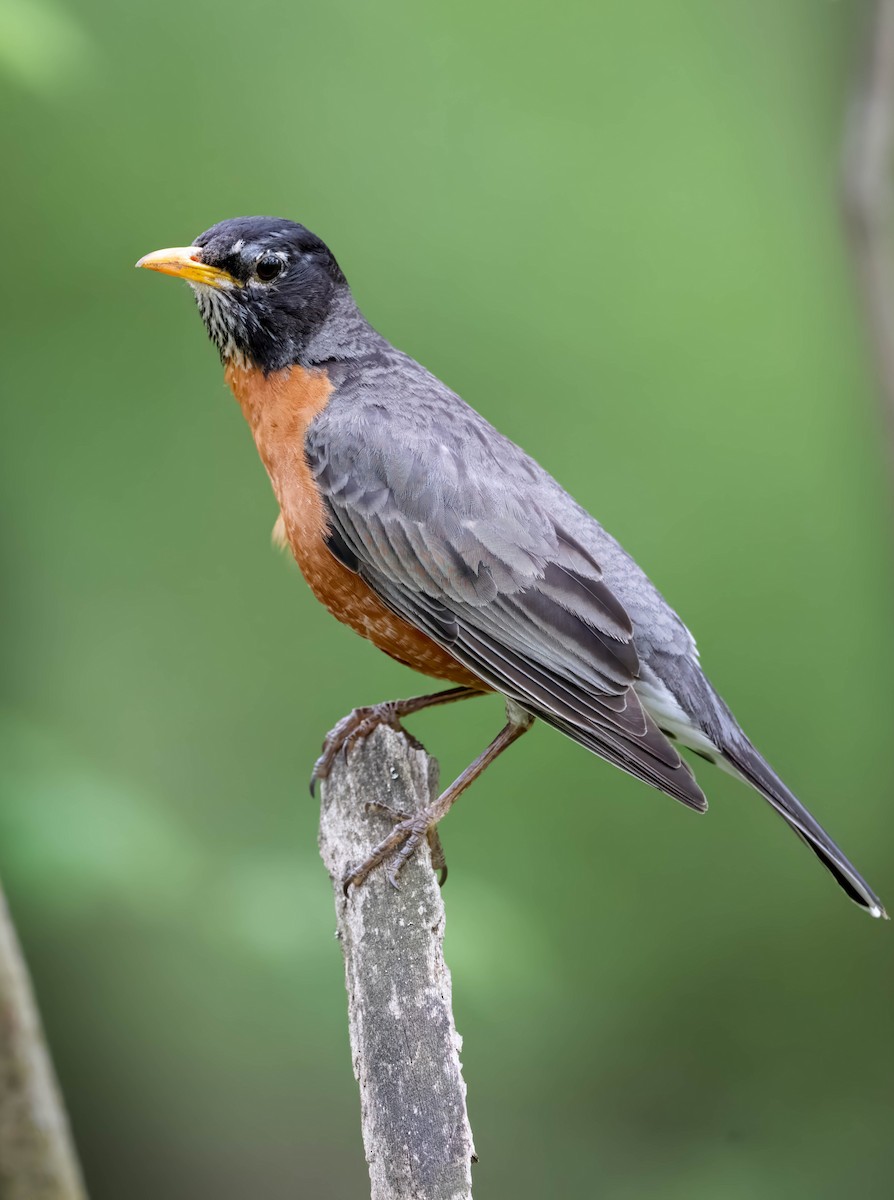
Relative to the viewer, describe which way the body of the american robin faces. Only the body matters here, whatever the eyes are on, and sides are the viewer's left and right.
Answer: facing to the left of the viewer
